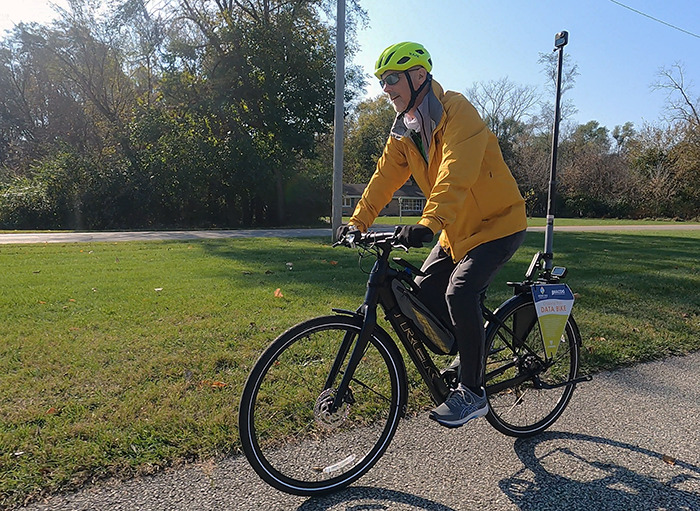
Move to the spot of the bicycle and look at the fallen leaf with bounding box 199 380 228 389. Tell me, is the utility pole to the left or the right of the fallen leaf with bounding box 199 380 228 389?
right

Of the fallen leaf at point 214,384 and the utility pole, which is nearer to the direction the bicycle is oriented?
the fallen leaf

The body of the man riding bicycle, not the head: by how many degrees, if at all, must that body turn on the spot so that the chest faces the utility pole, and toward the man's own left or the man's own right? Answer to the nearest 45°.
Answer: approximately 135° to the man's own right

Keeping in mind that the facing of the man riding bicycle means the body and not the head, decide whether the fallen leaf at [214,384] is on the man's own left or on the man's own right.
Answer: on the man's own right

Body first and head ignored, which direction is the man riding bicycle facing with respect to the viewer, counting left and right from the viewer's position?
facing the viewer and to the left of the viewer

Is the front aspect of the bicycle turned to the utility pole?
no
